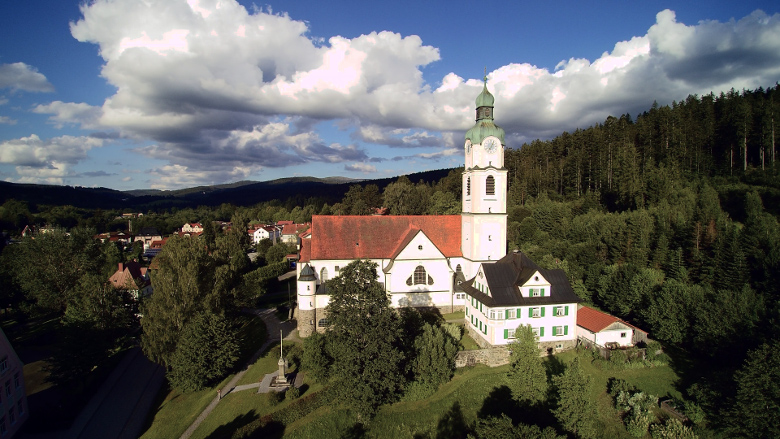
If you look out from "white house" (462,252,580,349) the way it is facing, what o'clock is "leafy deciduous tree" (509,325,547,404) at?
The leafy deciduous tree is roughly at 12 o'clock from the white house.

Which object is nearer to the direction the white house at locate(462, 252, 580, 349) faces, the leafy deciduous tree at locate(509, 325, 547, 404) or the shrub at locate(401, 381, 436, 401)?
the leafy deciduous tree

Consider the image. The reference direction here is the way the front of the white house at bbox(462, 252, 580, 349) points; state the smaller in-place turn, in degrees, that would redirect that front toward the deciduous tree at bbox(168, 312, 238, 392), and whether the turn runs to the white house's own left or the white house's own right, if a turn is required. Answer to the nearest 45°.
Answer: approximately 45° to the white house's own right

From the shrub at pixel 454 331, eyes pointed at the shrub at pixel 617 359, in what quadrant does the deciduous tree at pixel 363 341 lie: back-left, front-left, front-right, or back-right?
back-right

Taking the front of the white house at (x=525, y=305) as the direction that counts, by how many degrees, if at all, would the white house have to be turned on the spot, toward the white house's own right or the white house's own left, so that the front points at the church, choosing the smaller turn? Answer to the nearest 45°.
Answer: approximately 135° to the white house's own right

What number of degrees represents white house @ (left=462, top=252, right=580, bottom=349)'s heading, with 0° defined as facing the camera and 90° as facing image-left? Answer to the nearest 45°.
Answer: approximately 0°

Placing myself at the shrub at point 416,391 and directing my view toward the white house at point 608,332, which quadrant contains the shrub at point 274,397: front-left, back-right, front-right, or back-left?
back-left

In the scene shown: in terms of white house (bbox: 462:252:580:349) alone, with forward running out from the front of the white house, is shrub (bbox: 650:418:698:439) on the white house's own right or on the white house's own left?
on the white house's own left

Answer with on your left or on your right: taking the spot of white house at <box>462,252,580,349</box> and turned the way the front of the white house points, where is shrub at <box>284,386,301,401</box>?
on your right

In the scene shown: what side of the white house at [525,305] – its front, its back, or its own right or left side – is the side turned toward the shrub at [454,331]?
right

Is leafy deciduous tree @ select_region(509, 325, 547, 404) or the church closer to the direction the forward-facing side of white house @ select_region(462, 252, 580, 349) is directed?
the leafy deciduous tree

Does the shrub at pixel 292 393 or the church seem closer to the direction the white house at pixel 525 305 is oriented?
the shrub

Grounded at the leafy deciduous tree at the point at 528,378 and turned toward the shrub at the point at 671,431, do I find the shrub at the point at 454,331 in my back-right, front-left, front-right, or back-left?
back-left
